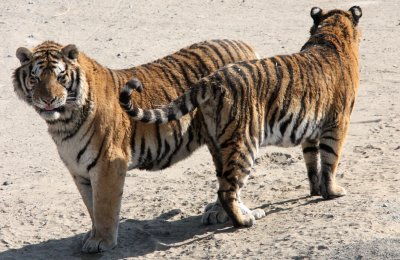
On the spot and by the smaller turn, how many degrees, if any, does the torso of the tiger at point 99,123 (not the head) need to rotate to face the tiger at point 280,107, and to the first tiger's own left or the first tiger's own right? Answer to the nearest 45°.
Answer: approximately 135° to the first tiger's own left

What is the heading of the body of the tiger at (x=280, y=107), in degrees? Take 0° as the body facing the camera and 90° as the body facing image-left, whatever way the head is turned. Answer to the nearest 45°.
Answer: approximately 225°

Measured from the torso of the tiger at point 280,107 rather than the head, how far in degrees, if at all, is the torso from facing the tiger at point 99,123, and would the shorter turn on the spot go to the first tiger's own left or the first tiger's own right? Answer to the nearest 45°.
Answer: approximately 135° to the first tiger's own left

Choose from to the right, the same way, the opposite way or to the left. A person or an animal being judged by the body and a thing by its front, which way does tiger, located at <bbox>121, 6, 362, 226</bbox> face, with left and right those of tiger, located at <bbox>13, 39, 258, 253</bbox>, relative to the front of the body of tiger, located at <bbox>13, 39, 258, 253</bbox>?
the opposite way
